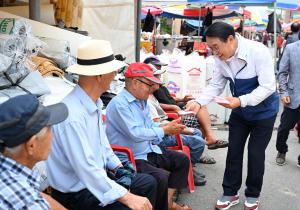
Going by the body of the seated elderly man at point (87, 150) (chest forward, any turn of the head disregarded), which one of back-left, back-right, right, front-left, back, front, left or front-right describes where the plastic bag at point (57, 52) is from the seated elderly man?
left

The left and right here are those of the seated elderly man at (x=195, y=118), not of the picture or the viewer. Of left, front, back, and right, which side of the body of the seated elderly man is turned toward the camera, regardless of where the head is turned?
right

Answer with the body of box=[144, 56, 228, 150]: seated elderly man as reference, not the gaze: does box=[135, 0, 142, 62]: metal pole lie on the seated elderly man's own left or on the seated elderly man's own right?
on the seated elderly man's own left

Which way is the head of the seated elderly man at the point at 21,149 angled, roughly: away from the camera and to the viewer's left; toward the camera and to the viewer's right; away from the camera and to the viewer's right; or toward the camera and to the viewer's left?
away from the camera and to the viewer's right

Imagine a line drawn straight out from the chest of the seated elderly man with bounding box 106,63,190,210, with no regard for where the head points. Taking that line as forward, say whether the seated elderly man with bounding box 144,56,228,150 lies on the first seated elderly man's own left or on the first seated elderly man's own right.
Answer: on the first seated elderly man's own left

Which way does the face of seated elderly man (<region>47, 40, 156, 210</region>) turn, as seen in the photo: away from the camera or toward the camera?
away from the camera

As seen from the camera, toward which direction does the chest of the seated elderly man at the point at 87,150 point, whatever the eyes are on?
to the viewer's right

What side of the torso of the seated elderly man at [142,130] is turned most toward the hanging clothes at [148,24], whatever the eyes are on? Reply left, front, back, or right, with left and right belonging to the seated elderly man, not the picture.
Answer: left

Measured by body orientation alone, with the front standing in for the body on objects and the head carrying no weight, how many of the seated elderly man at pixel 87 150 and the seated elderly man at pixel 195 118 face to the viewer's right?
2

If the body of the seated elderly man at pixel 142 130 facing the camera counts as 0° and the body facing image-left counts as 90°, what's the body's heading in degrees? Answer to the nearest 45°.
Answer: approximately 270°

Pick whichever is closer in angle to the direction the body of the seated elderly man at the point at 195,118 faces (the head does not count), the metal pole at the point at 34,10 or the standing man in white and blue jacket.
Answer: the standing man in white and blue jacket
